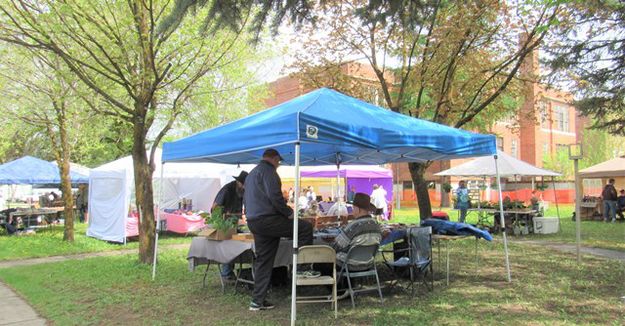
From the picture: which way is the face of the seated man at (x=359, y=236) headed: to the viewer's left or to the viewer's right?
to the viewer's left

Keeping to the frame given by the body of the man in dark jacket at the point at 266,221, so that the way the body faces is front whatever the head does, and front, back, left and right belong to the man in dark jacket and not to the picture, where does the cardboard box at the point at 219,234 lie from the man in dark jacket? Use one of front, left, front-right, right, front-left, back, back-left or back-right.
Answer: left

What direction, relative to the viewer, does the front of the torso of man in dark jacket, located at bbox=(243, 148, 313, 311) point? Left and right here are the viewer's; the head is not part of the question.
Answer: facing away from the viewer and to the right of the viewer

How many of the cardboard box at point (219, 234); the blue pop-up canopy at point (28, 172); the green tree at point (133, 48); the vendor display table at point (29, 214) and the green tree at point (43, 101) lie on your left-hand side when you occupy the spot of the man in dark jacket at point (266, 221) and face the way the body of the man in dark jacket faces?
5

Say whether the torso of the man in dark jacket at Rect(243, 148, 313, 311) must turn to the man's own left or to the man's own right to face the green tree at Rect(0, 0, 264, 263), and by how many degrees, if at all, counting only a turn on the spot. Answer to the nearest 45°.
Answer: approximately 90° to the man's own left

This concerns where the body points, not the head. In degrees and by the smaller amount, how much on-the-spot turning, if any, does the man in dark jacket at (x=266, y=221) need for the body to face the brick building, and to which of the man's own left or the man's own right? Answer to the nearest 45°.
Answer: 0° — they already face it

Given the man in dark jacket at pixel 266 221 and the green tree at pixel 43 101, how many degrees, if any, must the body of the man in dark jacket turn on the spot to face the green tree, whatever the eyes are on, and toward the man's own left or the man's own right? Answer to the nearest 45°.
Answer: approximately 90° to the man's own left
